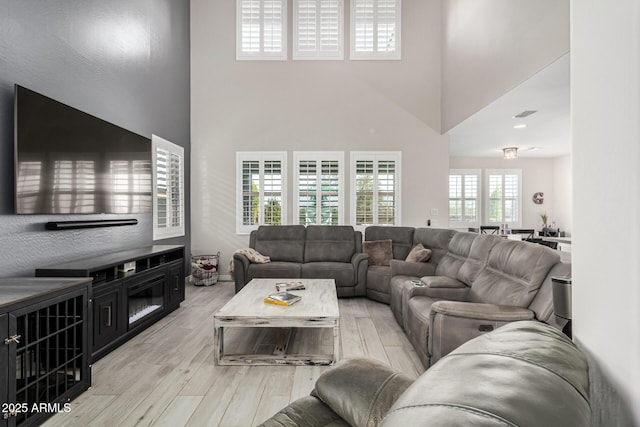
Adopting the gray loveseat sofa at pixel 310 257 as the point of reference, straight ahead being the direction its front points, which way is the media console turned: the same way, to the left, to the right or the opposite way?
to the left

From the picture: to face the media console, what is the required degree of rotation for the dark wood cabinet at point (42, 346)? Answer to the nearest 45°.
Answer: approximately 90° to its left

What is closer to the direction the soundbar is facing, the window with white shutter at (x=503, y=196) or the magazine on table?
the magazine on table

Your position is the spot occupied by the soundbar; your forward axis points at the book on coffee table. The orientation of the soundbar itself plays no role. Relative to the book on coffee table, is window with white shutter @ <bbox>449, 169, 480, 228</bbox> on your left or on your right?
left

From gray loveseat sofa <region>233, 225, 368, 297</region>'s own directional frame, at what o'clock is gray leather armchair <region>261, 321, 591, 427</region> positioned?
gray leather armchair <region>261, 321, 591, 427</region> is roughly at 12 o'clock from gray loveseat sofa <region>233, 225, 368, 297</region>.

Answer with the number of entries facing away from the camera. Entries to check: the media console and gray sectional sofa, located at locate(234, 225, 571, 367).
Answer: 0

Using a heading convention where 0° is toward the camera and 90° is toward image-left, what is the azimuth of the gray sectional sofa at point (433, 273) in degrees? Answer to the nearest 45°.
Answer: approximately 45°

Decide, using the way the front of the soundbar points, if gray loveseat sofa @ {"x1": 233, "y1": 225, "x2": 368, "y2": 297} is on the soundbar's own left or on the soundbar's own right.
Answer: on the soundbar's own left

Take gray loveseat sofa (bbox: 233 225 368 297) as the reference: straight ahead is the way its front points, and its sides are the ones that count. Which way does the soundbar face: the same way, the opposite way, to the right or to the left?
to the left

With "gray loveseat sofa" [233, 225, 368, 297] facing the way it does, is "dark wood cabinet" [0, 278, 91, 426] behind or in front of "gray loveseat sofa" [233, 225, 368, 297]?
in front

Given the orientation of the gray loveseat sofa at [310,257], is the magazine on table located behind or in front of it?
in front

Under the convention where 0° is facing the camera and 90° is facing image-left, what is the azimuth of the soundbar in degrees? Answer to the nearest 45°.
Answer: approximately 315°
